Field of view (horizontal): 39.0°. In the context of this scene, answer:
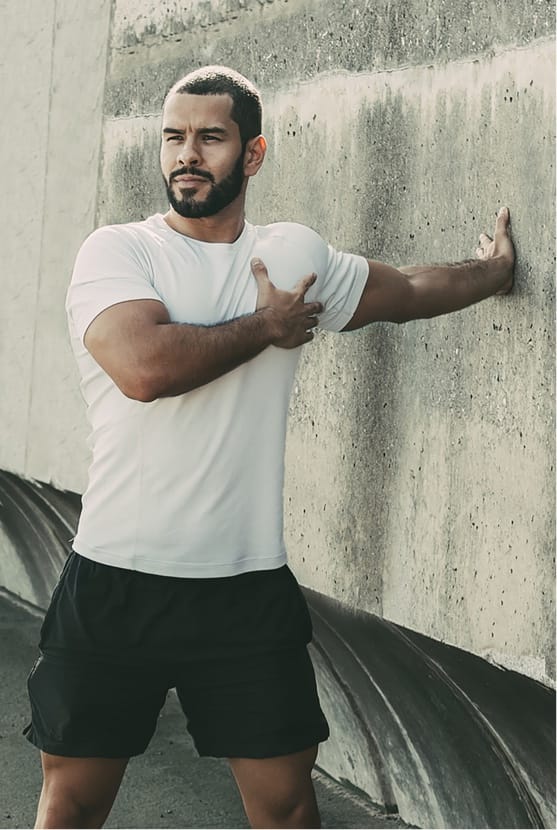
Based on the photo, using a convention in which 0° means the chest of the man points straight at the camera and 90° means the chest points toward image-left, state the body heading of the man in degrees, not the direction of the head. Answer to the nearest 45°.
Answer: approximately 0°
